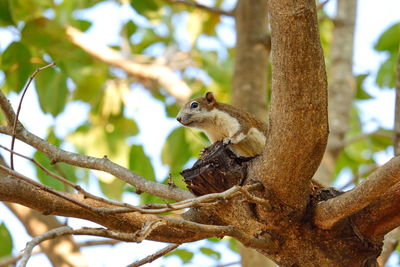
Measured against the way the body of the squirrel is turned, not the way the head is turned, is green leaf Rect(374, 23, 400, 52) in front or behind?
behind

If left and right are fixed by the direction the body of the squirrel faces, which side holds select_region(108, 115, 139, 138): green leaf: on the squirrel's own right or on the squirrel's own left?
on the squirrel's own right

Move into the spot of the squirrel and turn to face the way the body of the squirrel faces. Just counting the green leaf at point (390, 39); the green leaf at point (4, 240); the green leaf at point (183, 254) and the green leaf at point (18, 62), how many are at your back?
1

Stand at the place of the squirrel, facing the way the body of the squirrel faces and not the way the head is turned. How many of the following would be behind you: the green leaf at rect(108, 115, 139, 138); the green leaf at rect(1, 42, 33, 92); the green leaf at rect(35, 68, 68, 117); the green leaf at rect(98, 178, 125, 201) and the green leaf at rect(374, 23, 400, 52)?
1

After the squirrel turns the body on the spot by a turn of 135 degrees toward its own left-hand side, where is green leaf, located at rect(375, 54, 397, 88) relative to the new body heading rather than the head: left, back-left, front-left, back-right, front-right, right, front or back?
left

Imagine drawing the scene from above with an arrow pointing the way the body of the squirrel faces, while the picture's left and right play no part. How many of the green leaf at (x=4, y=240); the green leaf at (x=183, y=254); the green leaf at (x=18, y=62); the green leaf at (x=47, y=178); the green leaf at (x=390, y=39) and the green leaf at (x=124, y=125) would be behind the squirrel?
1

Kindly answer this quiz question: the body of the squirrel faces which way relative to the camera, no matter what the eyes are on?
to the viewer's left

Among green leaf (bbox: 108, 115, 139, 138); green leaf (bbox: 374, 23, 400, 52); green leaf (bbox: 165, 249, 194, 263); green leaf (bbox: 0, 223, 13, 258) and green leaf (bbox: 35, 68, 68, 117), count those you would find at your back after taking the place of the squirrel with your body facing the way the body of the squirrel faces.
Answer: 1

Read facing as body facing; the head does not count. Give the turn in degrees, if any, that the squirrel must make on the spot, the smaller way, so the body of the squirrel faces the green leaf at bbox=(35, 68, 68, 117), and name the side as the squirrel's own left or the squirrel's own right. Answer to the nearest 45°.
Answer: approximately 45° to the squirrel's own right

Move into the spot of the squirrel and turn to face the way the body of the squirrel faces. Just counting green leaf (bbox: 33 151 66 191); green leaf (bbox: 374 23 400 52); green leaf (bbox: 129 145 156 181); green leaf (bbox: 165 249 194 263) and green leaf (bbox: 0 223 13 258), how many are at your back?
1
